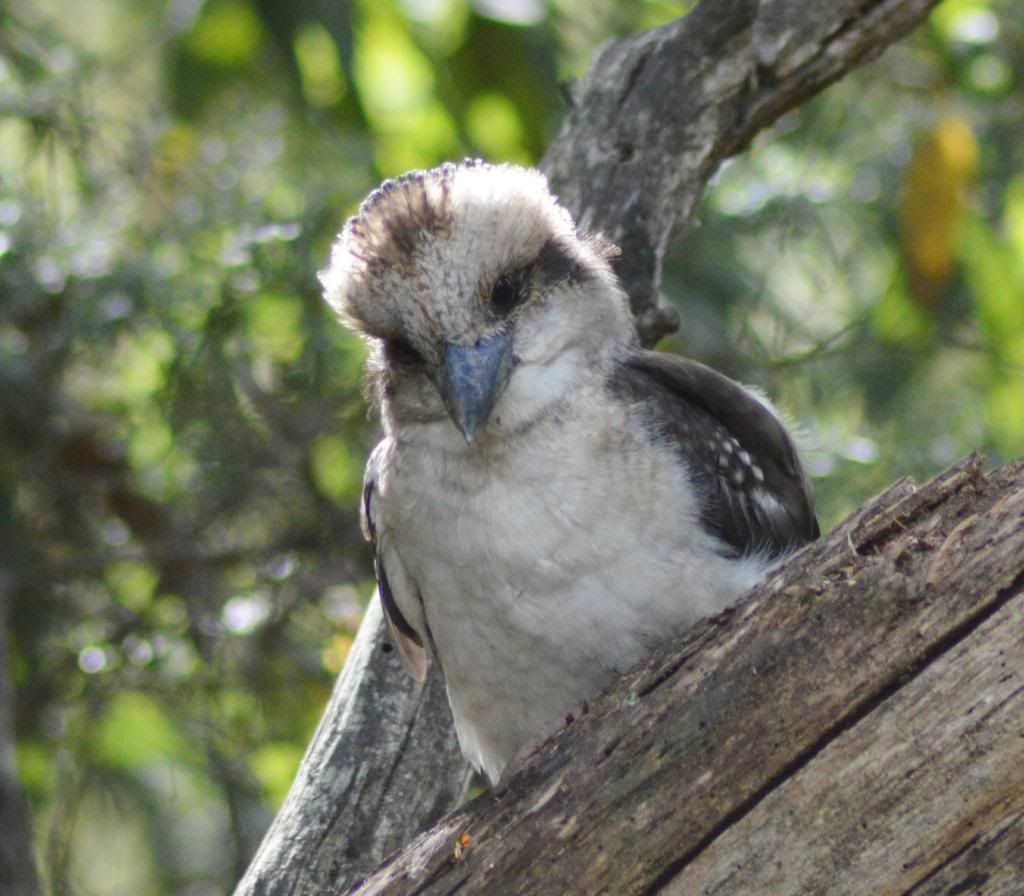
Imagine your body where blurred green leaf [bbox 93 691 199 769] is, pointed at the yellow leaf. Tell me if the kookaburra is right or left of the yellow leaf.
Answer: right

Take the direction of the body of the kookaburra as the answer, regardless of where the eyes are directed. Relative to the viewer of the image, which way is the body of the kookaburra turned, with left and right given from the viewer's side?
facing the viewer and to the left of the viewer

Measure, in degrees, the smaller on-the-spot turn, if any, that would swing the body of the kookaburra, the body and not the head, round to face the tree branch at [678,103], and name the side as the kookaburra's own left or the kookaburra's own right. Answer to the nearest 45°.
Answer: approximately 180°

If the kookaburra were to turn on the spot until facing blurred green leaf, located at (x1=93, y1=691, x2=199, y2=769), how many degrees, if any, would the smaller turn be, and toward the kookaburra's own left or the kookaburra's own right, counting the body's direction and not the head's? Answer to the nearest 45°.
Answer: approximately 90° to the kookaburra's own right

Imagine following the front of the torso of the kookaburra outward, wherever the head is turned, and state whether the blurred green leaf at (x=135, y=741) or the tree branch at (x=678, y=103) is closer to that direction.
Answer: the blurred green leaf

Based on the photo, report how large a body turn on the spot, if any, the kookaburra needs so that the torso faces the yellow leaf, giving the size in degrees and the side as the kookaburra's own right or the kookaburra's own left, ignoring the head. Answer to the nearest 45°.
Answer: approximately 180°

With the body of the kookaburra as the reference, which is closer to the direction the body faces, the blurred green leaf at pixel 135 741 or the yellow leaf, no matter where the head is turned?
the blurred green leaf
